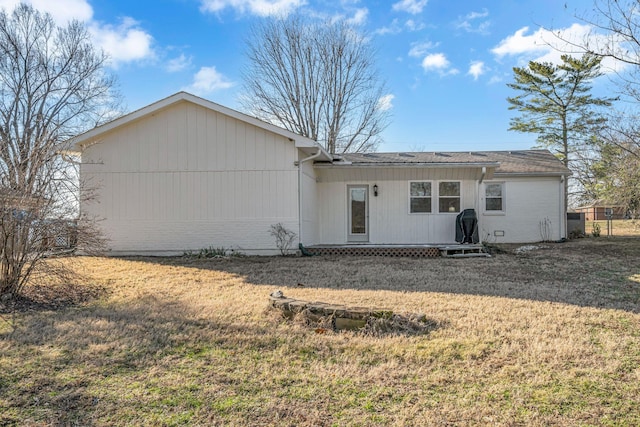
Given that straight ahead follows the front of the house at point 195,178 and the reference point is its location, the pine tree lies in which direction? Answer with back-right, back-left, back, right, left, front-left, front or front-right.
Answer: front-right

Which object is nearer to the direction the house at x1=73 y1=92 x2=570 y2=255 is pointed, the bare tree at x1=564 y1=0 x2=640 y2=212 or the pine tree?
the pine tree

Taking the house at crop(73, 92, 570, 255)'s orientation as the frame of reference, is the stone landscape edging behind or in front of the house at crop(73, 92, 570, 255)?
behind

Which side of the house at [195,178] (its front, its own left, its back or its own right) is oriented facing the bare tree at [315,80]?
front

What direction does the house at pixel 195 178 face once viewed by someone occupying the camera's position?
facing away from the viewer

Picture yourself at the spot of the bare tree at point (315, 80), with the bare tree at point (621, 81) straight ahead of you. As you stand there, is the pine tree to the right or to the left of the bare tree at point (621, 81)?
left

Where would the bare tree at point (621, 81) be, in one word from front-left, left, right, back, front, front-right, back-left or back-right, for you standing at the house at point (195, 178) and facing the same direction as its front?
right

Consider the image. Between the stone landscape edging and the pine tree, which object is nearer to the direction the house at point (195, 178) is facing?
the pine tree

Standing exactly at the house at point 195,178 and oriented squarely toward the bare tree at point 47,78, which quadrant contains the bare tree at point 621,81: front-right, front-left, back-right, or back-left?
back-right
